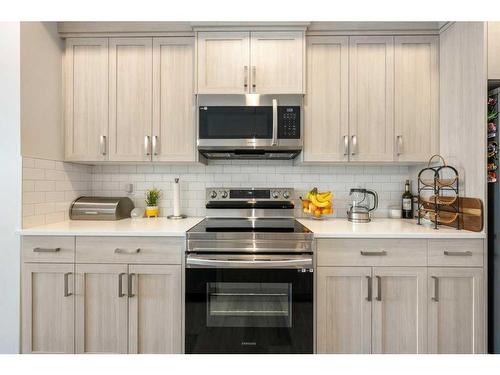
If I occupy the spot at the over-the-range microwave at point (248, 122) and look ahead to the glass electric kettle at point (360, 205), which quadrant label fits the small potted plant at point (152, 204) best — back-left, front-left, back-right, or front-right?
back-left

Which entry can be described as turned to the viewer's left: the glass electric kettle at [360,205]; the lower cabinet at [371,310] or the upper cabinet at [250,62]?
the glass electric kettle

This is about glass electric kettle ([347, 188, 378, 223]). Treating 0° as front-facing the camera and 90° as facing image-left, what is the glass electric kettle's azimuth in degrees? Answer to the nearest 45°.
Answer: approximately 90°

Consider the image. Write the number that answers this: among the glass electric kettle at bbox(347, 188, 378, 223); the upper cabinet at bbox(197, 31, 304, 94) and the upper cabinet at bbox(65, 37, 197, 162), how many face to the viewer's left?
1

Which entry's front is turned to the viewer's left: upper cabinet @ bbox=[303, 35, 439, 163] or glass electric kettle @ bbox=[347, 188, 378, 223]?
the glass electric kettle

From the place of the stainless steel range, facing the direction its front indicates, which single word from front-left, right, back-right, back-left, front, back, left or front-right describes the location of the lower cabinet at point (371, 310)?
left

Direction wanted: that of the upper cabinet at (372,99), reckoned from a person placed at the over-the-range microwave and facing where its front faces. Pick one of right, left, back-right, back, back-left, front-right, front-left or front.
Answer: left

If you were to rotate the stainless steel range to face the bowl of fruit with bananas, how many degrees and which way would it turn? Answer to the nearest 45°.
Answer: approximately 135° to its left

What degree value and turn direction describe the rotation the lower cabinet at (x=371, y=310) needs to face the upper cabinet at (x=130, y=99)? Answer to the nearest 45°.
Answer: approximately 90° to its right
